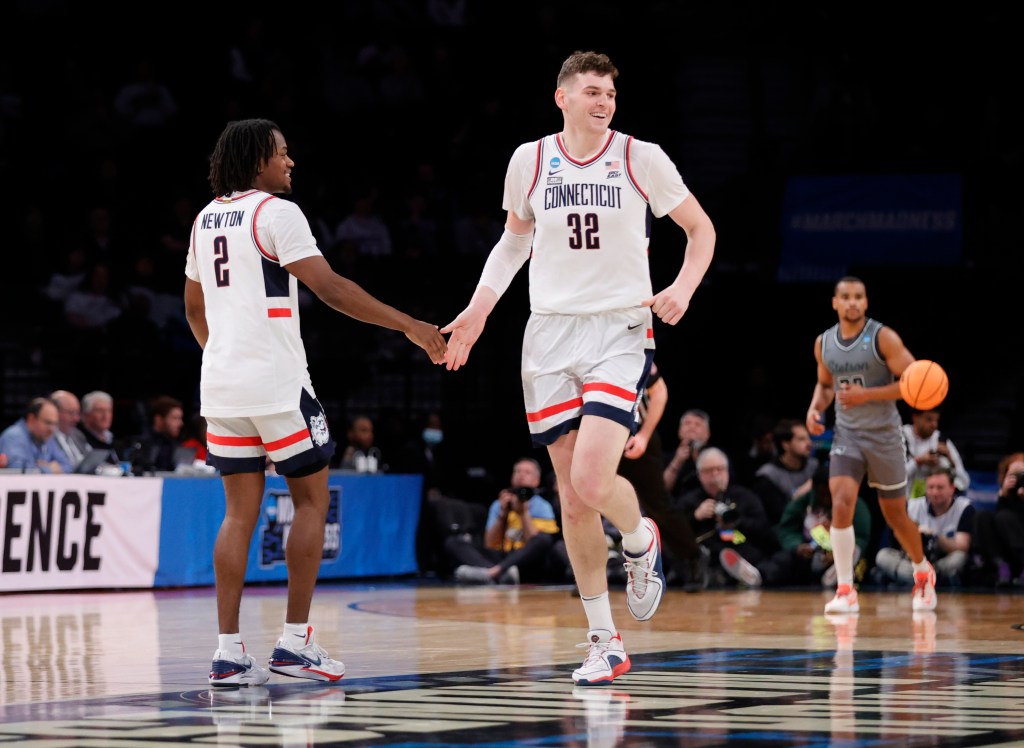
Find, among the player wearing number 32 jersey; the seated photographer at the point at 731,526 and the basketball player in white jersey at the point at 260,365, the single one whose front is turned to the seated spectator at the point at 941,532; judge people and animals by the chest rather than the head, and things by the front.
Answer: the basketball player in white jersey

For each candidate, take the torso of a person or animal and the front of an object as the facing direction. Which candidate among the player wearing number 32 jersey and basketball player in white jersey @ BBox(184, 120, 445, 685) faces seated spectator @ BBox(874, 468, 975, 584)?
the basketball player in white jersey

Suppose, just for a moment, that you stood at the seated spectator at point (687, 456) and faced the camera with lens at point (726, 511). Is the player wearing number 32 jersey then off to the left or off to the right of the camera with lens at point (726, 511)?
right

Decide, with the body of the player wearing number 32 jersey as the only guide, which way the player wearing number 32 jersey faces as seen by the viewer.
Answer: toward the camera

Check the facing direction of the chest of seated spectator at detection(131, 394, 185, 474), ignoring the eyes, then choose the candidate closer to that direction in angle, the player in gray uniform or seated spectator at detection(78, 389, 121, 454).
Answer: the player in gray uniform

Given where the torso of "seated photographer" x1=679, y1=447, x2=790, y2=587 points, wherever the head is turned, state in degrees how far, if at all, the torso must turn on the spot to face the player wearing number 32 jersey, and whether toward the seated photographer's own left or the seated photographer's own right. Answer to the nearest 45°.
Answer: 0° — they already face them

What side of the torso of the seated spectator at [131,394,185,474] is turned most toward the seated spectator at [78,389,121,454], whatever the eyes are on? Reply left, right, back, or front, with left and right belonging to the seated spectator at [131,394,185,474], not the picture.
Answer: right

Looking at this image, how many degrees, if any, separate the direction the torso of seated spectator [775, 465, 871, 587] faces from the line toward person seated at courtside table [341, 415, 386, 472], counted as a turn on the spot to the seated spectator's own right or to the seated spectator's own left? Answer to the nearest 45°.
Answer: approximately 90° to the seated spectator's own right

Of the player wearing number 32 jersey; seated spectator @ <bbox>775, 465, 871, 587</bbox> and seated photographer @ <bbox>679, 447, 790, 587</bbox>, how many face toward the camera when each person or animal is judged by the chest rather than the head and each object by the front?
3

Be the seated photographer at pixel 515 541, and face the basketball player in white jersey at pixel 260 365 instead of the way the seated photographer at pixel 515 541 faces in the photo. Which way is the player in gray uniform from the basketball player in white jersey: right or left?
left

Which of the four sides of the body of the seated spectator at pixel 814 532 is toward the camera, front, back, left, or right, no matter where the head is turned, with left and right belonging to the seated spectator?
front

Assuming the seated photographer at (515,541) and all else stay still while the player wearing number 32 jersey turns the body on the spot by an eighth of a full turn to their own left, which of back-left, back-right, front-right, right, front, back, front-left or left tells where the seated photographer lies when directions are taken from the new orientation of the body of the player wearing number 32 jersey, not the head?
back-left
